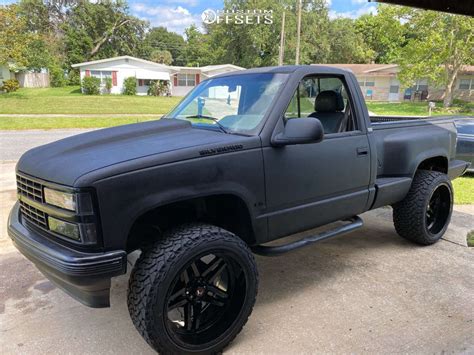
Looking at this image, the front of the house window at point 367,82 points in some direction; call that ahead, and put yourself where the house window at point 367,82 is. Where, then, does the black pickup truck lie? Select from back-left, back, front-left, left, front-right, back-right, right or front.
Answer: front

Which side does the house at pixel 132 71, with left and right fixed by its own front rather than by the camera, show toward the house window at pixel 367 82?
left

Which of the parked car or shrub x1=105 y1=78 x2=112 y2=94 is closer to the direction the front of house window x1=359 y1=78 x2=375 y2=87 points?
the parked car

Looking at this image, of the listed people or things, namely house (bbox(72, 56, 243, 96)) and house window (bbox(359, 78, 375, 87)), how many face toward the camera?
2

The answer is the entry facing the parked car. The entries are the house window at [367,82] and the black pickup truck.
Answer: the house window

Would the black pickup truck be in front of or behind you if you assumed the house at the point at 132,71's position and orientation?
in front

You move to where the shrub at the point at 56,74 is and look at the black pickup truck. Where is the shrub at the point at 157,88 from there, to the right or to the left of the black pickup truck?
left

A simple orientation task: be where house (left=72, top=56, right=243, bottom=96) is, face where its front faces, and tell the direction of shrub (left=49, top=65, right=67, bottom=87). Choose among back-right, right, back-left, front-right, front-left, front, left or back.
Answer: back-right

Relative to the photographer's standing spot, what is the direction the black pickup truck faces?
facing the viewer and to the left of the viewer

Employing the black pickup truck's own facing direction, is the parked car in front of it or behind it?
behind

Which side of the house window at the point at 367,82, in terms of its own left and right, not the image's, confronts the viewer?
front

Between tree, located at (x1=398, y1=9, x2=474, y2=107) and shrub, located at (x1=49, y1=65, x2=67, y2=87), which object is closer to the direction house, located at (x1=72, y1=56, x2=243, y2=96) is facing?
the tree
